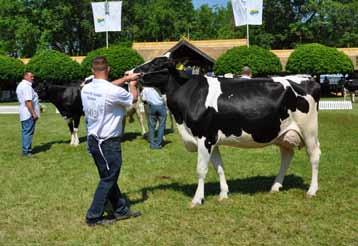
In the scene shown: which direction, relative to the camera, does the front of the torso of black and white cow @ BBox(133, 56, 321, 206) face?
to the viewer's left

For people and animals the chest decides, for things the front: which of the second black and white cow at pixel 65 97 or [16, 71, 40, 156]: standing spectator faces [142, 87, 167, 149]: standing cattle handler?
[16, 71, 40, 156]: standing spectator

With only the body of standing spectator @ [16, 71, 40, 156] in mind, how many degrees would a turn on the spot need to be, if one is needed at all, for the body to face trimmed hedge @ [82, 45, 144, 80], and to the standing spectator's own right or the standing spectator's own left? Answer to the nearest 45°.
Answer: approximately 90° to the standing spectator's own left

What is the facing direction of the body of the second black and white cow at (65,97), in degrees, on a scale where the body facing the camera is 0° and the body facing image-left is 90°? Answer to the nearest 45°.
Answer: approximately 90°

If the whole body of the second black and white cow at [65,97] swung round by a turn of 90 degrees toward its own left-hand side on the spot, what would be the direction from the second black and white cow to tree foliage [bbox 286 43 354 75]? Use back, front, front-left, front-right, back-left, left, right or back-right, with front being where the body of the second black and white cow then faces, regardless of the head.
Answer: back-left

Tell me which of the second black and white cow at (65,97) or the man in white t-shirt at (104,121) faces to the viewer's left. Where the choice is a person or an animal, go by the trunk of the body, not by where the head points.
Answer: the second black and white cow

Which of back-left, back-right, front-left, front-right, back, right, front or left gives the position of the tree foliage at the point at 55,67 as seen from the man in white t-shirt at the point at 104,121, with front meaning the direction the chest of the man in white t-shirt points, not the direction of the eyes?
front-left

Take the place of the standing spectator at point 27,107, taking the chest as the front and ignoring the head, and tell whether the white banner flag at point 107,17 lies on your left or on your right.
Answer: on your left

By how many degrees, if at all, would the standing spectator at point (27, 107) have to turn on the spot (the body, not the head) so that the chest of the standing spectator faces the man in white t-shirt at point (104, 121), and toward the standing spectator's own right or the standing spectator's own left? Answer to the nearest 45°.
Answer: approximately 90° to the standing spectator's own right

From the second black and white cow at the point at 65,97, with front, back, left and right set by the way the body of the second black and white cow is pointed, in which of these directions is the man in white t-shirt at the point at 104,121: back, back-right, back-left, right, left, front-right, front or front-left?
left

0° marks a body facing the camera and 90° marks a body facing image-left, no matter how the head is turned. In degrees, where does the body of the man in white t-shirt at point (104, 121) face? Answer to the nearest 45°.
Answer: approximately 225°

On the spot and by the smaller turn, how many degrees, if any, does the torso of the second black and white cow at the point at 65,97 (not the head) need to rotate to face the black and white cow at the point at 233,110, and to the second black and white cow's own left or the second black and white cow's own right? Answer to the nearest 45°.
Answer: approximately 90° to the second black and white cow's own left

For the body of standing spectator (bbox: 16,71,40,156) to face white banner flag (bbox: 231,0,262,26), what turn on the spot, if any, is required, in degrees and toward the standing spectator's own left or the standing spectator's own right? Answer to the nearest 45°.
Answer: approximately 45° to the standing spectator's own left

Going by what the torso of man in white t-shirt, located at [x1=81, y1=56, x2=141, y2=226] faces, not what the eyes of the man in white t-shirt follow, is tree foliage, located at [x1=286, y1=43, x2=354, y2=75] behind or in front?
in front

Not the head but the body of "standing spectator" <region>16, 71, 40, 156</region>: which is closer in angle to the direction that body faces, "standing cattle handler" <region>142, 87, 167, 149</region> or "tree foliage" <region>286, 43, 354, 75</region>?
the standing cattle handler

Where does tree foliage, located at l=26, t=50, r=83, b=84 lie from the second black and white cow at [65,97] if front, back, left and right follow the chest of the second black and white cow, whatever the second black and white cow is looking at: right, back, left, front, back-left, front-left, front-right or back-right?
right
